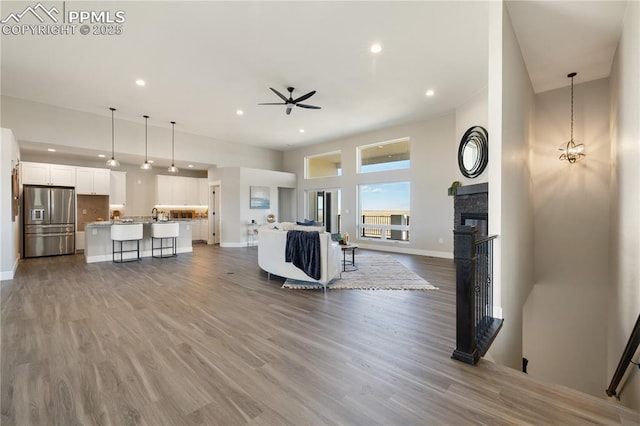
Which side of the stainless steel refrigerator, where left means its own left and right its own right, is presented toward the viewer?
front

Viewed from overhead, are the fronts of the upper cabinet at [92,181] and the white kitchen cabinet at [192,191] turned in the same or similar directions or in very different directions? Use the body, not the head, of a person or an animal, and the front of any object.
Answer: same or similar directions

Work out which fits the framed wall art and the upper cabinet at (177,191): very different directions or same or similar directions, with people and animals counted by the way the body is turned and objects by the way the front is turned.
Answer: same or similar directions

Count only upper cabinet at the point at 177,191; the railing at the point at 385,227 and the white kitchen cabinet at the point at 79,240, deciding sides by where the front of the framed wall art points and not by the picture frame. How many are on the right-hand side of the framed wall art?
2

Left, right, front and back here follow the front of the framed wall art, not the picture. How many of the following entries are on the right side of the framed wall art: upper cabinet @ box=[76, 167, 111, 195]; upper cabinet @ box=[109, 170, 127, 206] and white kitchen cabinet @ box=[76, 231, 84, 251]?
3

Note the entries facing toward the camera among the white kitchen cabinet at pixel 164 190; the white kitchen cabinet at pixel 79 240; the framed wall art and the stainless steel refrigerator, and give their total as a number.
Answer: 4

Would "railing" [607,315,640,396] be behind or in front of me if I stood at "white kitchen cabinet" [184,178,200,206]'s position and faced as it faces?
in front

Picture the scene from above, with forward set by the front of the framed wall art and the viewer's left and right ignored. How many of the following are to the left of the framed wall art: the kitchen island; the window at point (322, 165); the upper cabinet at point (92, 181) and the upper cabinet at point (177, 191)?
1

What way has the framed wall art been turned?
toward the camera

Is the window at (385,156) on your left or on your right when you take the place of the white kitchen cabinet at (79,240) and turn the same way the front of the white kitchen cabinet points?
on your left

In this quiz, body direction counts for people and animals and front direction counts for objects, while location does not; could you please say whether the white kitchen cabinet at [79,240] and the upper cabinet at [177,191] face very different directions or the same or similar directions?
same or similar directions

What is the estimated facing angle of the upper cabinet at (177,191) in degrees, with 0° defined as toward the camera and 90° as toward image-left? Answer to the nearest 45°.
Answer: approximately 0°

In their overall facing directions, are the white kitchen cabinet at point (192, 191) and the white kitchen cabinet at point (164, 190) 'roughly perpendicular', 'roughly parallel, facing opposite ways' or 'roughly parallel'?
roughly parallel

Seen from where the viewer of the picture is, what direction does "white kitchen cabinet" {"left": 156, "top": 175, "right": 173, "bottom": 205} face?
facing the viewer

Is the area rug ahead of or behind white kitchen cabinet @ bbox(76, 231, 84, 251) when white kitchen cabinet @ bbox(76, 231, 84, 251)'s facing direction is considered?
ahead

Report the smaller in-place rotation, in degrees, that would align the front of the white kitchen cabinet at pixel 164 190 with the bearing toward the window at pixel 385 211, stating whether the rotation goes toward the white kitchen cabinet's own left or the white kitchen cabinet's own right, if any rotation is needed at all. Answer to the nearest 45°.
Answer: approximately 45° to the white kitchen cabinet's own left

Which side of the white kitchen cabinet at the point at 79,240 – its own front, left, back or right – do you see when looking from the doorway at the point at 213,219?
left

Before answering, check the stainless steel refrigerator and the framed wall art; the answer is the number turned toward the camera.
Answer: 2

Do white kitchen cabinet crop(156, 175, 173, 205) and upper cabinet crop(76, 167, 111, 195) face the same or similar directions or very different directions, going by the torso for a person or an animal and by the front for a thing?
same or similar directions
